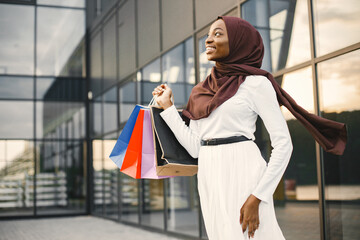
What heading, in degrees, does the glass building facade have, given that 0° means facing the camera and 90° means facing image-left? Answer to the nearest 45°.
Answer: approximately 45°

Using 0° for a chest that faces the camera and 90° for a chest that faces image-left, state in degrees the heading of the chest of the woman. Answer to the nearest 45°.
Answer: approximately 45°
